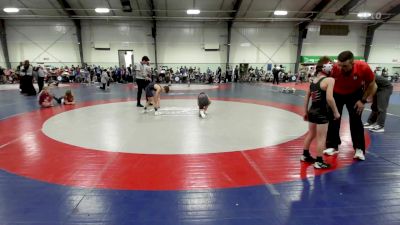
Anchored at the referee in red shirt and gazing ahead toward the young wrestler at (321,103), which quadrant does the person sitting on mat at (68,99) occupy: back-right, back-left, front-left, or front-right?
front-right

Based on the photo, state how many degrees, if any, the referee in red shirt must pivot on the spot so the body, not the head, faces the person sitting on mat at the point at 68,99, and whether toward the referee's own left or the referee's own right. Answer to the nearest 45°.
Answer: approximately 45° to the referee's own right

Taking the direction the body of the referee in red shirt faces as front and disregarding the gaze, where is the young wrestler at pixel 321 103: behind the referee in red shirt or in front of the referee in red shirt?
in front
